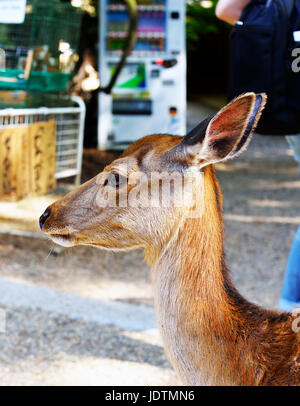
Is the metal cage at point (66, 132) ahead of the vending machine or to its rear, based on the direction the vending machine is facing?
ahead

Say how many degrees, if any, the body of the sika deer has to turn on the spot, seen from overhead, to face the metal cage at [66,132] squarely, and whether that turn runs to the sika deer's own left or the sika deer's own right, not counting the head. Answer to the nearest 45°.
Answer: approximately 90° to the sika deer's own right

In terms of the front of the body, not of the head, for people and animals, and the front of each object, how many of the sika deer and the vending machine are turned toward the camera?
1

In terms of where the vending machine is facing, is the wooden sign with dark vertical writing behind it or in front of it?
in front

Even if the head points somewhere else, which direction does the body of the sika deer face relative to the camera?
to the viewer's left

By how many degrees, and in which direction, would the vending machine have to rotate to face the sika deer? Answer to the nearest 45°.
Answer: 0° — it already faces it

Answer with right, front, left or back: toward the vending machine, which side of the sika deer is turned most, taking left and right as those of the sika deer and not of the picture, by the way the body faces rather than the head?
right

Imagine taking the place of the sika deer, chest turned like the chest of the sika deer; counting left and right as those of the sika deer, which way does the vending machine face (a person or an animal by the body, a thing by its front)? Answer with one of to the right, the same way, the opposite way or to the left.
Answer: to the left
